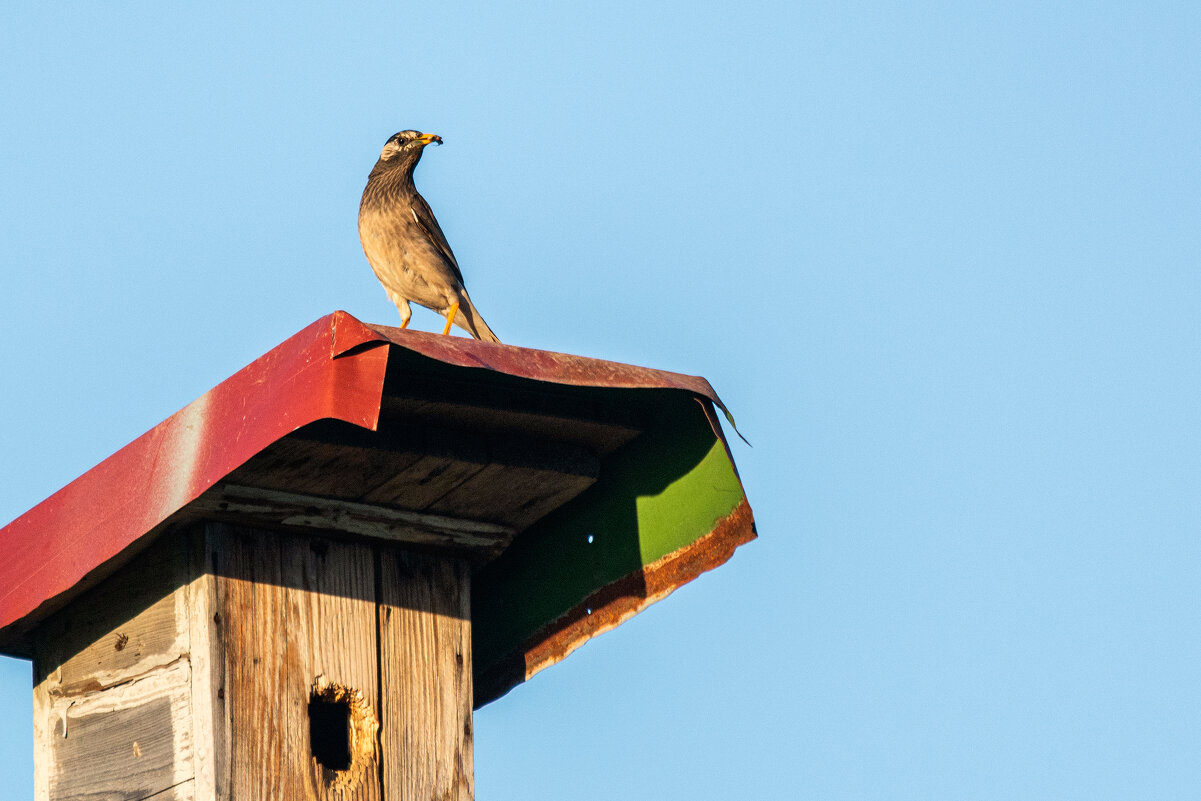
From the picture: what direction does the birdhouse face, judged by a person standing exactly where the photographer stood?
facing the viewer and to the right of the viewer
